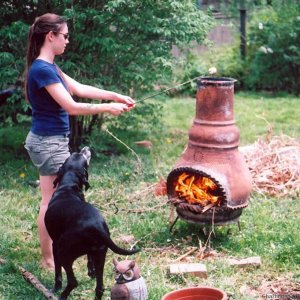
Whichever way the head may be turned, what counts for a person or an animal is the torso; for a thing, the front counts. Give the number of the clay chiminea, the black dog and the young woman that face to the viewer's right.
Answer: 1

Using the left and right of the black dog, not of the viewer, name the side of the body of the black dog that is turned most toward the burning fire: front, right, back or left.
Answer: right

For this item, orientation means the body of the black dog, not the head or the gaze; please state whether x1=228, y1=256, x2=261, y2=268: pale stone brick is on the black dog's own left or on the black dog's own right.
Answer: on the black dog's own right

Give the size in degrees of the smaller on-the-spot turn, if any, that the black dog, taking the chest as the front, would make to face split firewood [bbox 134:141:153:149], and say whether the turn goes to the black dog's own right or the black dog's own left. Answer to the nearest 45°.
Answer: approximately 45° to the black dog's own right

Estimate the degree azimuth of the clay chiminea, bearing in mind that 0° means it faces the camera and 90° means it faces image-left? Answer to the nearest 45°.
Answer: approximately 45°

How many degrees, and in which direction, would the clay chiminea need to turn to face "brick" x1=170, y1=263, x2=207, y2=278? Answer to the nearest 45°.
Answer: approximately 45° to its left

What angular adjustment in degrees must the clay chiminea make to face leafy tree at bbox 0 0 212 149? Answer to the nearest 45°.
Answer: approximately 90° to its right

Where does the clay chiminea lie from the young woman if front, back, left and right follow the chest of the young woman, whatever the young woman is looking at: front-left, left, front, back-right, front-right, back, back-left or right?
front

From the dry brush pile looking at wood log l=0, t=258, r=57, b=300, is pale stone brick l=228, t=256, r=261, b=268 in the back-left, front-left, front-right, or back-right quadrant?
front-left

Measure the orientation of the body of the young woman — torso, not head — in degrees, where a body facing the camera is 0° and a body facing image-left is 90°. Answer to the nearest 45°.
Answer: approximately 270°

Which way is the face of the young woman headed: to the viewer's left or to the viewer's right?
to the viewer's right
